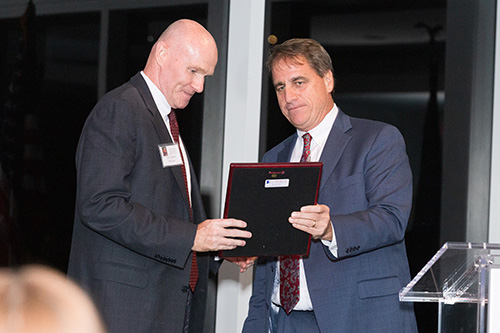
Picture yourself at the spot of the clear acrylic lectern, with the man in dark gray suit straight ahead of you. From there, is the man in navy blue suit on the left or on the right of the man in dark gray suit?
right

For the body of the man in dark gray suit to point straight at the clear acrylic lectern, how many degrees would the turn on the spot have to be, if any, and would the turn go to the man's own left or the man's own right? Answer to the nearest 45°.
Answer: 0° — they already face it

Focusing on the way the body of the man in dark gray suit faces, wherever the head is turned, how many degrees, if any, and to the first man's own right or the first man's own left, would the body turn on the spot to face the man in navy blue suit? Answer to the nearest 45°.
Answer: approximately 45° to the first man's own left

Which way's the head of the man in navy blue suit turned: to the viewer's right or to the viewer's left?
to the viewer's left

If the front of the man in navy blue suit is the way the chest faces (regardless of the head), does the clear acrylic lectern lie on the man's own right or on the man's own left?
on the man's own left

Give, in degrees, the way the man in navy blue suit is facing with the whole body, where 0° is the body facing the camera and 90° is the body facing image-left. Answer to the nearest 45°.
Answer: approximately 45°

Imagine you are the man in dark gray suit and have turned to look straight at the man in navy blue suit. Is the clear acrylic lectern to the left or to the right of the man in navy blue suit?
right

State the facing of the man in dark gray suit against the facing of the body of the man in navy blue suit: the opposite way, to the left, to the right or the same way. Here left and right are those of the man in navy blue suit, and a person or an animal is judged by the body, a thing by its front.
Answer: to the left
